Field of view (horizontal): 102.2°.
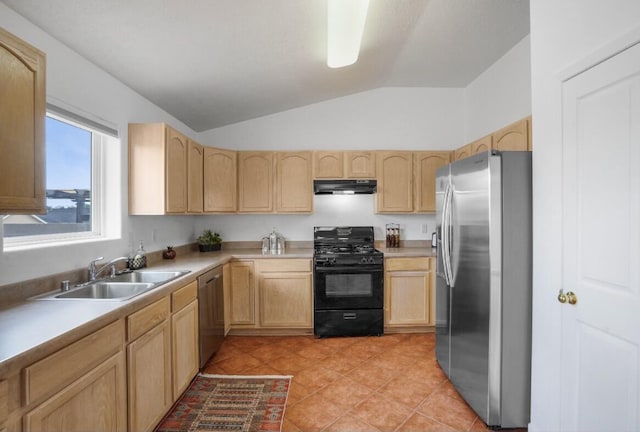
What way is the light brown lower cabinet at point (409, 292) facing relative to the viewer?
toward the camera

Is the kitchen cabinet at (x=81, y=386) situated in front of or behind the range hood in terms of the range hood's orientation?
in front

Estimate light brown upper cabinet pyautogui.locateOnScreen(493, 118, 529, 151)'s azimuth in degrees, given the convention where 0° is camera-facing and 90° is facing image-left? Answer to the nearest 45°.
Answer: approximately 45°

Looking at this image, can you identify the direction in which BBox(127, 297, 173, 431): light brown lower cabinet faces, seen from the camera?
facing the viewer and to the right of the viewer

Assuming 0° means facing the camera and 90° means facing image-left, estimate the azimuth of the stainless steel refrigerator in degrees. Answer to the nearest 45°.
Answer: approximately 45°

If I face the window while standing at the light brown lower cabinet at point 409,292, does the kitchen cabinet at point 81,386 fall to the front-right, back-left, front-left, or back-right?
front-left

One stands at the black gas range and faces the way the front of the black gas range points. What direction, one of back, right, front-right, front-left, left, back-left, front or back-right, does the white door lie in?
front-left

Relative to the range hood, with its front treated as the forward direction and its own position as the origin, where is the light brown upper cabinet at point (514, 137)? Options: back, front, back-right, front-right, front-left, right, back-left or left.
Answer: front-left

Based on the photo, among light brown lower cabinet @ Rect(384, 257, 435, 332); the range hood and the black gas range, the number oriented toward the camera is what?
3

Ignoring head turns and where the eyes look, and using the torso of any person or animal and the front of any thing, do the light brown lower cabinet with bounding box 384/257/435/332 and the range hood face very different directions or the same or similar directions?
same or similar directions

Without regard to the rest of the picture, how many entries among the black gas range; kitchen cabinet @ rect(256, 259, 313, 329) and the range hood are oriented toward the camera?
3

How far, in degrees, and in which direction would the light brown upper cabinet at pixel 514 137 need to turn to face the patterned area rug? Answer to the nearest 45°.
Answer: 0° — it already faces it

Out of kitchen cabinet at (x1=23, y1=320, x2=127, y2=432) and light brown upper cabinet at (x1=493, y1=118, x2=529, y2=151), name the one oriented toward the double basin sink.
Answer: the light brown upper cabinet

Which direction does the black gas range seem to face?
toward the camera

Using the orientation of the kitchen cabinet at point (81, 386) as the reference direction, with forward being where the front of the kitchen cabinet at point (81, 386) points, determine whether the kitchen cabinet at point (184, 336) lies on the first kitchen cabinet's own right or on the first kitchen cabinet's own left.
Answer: on the first kitchen cabinet's own left

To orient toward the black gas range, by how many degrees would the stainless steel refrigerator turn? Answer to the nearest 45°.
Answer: approximately 90° to its right

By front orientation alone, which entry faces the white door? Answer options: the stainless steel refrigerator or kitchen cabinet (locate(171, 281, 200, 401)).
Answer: the kitchen cabinet
